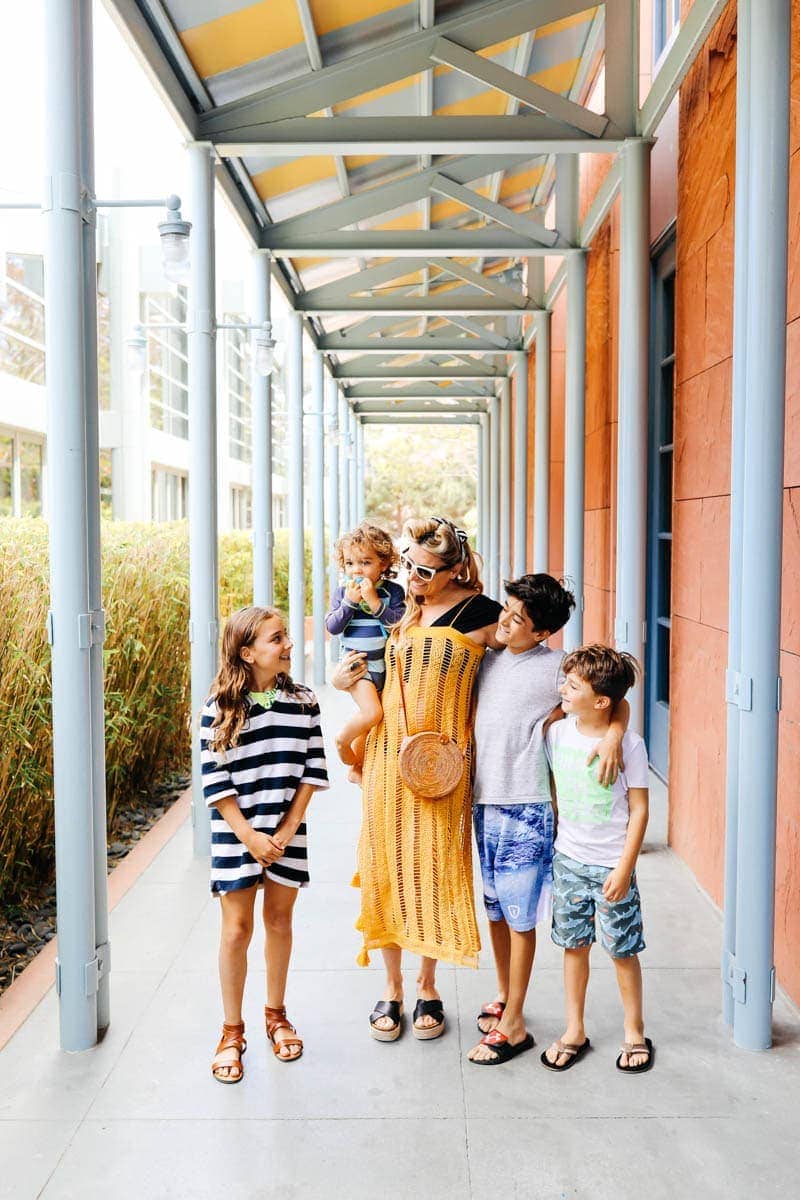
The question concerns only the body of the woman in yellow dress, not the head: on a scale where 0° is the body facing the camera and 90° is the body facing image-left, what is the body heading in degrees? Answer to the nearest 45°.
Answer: approximately 0°

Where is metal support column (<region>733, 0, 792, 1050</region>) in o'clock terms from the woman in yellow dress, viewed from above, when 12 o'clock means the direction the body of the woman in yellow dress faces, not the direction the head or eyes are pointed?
The metal support column is roughly at 9 o'clock from the woman in yellow dress.

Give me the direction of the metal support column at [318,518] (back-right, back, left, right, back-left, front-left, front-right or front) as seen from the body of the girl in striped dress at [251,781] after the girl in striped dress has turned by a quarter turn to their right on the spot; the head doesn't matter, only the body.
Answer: right

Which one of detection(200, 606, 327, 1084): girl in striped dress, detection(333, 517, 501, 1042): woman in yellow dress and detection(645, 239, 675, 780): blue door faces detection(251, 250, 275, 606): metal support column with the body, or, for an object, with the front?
the blue door

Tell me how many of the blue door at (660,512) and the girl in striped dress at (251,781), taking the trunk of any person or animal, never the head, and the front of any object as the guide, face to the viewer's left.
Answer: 1

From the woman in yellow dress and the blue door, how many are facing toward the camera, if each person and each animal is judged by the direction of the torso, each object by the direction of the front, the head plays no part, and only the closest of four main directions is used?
1

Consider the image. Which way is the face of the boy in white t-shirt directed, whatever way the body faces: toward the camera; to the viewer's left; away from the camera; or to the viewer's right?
to the viewer's left

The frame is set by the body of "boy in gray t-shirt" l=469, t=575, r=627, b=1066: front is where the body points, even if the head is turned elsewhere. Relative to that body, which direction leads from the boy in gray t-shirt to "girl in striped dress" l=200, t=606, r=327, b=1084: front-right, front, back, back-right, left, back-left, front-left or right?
front-right

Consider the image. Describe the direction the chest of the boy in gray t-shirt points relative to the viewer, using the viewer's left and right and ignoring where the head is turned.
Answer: facing the viewer and to the left of the viewer

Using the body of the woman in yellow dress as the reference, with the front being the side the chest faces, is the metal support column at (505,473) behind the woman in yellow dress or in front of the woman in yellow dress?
behind

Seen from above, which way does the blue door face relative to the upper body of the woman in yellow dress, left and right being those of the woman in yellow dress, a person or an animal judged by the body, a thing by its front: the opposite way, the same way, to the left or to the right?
to the right

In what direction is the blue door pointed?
to the viewer's left

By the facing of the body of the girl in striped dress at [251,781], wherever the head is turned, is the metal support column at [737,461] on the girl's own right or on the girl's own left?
on the girl's own left
